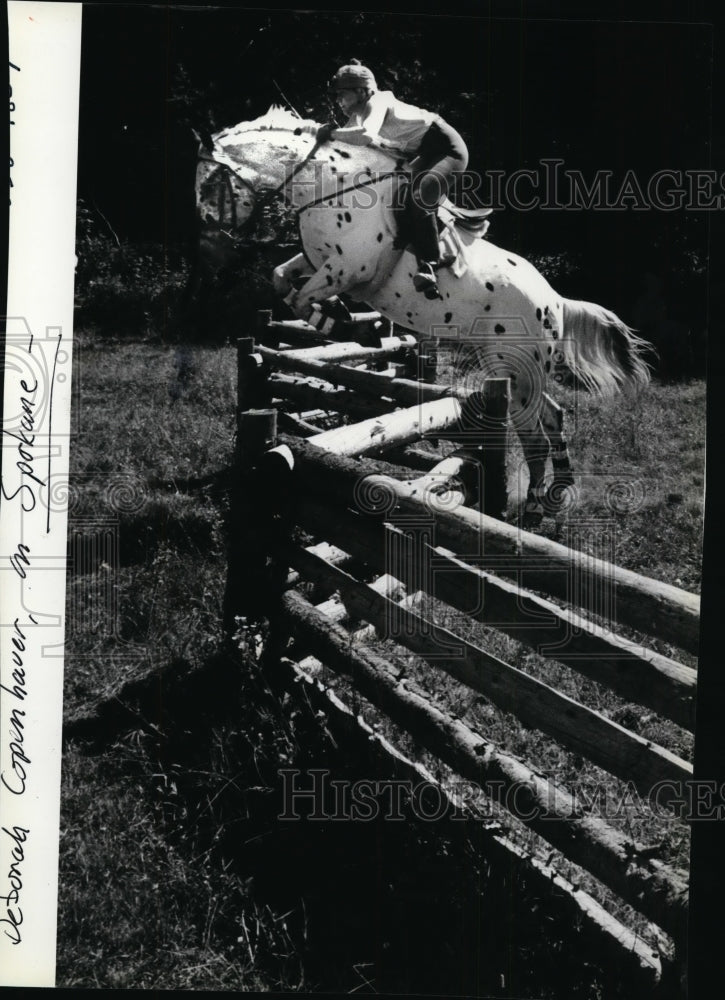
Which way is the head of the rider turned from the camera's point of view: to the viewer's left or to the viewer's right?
to the viewer's left

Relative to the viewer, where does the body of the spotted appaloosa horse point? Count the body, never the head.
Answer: to the viewer's left

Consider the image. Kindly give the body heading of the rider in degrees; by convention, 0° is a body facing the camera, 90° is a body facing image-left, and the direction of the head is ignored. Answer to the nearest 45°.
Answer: approximately 90°
